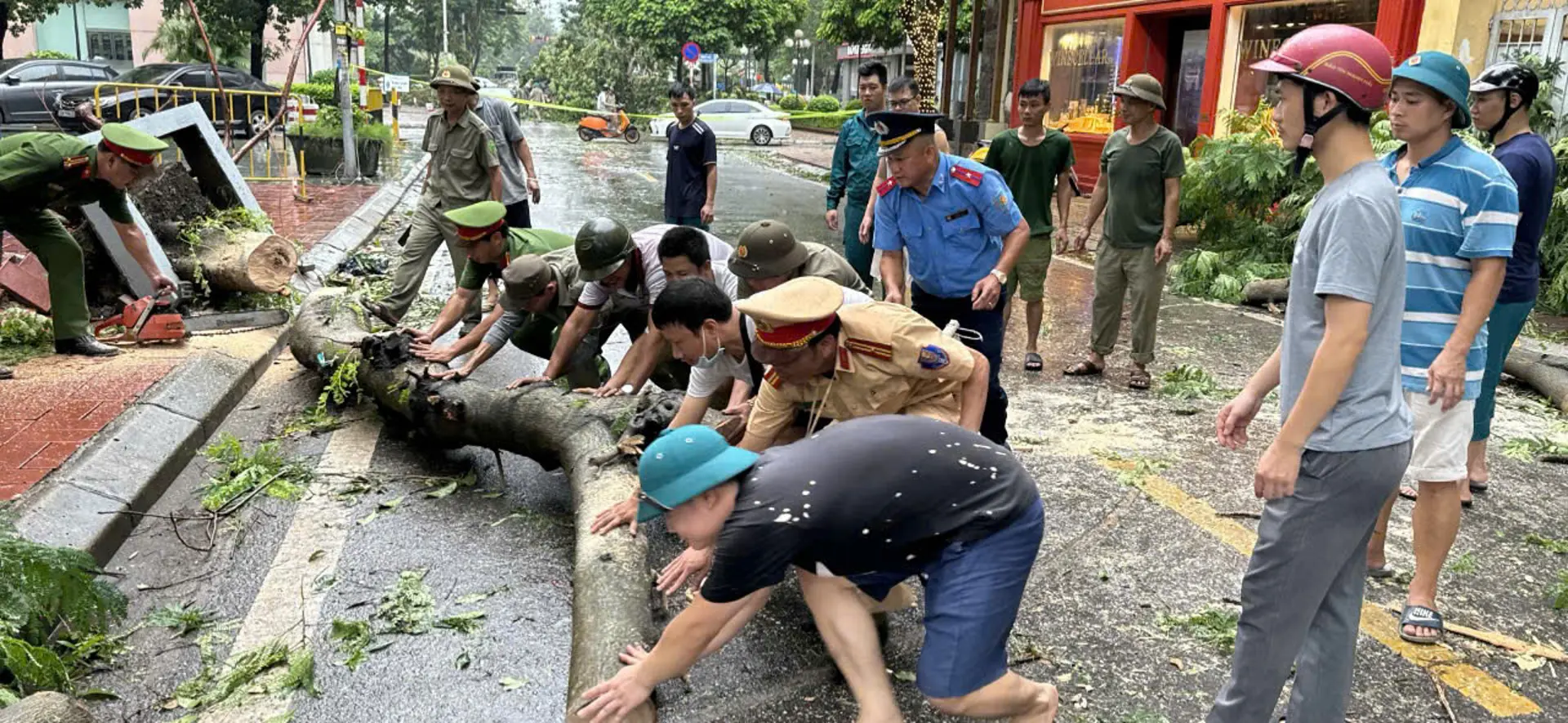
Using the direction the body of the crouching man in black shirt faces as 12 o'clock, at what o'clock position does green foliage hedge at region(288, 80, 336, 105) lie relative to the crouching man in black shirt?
The green foliage hedge is roughly at 2 o'clock from the crouching man in black shirt.

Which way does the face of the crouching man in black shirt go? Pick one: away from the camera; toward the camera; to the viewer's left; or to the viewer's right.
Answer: to the viewer's left

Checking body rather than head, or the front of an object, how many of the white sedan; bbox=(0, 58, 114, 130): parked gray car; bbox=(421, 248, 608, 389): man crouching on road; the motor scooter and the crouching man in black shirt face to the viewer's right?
1

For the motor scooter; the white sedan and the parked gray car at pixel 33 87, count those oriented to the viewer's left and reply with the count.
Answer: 2

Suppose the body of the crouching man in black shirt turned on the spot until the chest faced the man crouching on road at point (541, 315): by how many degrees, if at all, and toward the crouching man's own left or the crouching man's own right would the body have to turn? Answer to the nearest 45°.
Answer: approximately 45° to the crouching man's own right

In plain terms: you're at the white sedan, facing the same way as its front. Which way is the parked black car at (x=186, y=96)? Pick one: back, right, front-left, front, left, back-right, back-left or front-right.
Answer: front-left

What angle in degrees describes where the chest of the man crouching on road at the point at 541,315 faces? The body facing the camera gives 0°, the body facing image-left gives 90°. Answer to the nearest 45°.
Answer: approximately 45°

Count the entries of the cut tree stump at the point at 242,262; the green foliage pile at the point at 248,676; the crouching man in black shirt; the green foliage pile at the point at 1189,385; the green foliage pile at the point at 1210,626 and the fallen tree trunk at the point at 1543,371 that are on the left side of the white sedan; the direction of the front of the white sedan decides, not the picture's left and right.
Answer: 6

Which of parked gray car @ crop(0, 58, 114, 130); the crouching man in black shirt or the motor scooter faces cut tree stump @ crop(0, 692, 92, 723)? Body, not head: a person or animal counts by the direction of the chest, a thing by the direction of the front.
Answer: the crouching man in black shirt
